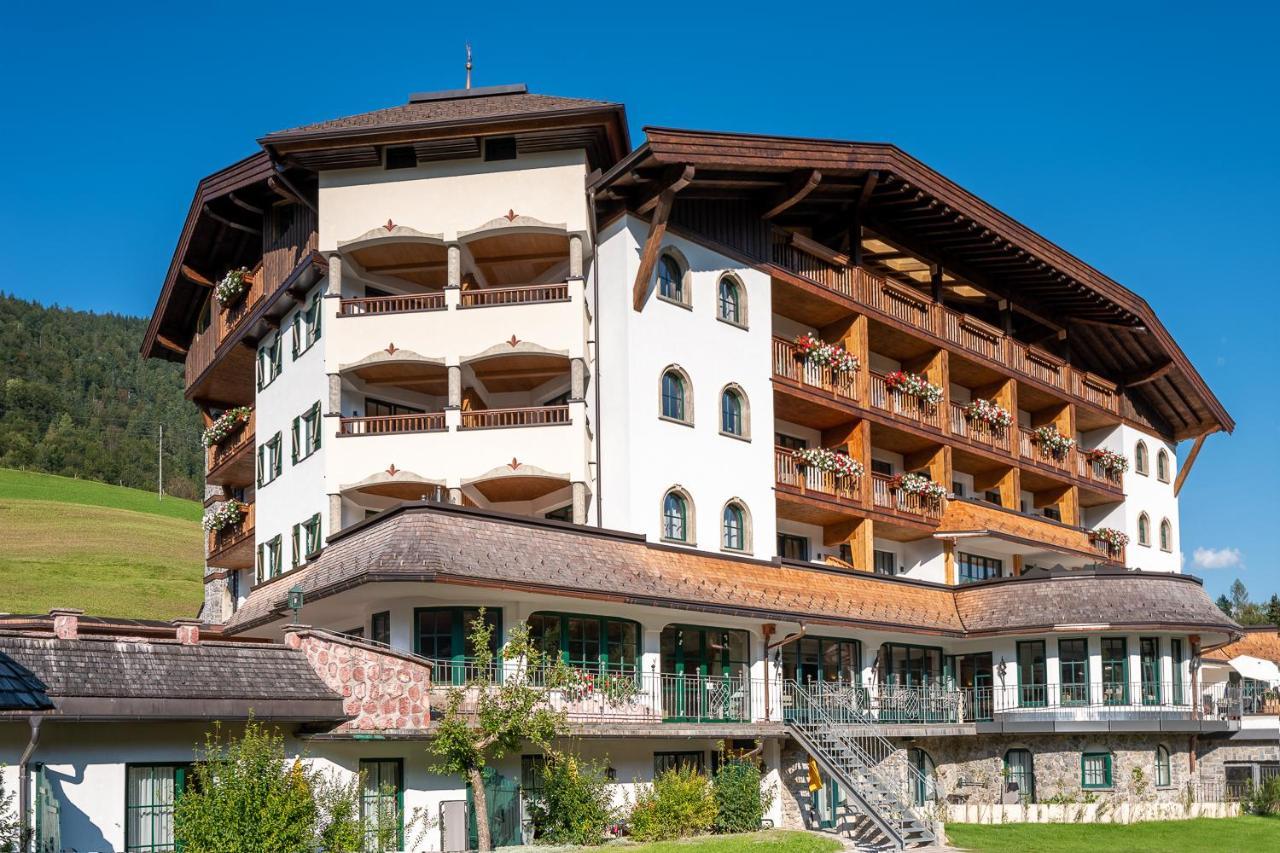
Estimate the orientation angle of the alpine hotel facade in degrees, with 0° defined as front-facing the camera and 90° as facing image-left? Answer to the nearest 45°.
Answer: approximately 315°
